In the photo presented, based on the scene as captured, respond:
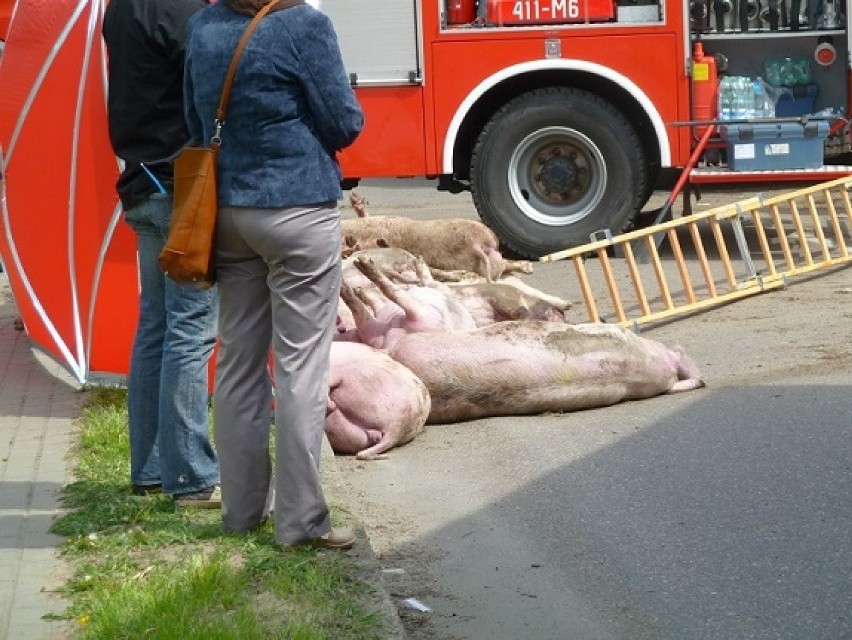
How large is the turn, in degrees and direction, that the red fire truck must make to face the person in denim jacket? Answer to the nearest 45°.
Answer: approximately 90° to its left

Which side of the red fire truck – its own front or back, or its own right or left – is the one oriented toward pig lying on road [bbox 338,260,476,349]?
left

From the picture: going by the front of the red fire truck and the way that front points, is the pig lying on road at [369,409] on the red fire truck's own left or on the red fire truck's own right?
on the red fire truck's own left

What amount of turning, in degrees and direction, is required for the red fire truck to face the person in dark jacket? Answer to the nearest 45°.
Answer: approximately 90° to its left

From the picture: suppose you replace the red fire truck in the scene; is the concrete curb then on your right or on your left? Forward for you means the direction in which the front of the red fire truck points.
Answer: on your left

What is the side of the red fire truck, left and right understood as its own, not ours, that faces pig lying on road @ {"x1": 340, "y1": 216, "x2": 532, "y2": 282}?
left

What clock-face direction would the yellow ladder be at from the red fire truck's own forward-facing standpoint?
The yellow ladder is roughly at 8 o'clock from the red fire truck.

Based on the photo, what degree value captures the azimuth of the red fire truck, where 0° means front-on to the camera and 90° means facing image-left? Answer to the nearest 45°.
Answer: approximately 90°
